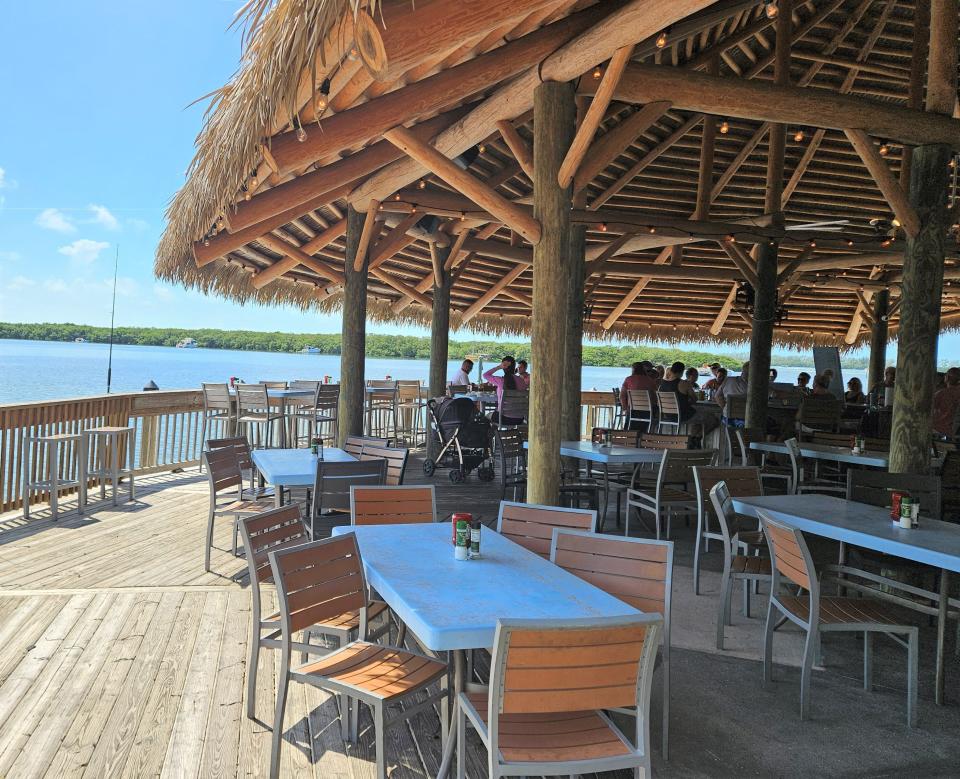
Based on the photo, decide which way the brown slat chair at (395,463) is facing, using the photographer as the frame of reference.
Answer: facing the viewer and to the left of the viewer

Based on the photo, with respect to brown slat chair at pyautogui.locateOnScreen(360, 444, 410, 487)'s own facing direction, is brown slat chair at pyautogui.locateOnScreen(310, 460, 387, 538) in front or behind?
in front

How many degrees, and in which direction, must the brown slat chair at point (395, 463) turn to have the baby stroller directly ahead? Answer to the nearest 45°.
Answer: approximately 135° to its right

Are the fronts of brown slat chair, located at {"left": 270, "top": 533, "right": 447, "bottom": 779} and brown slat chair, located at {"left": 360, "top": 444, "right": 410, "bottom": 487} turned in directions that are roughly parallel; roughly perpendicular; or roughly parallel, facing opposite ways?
roughly perpendicular
